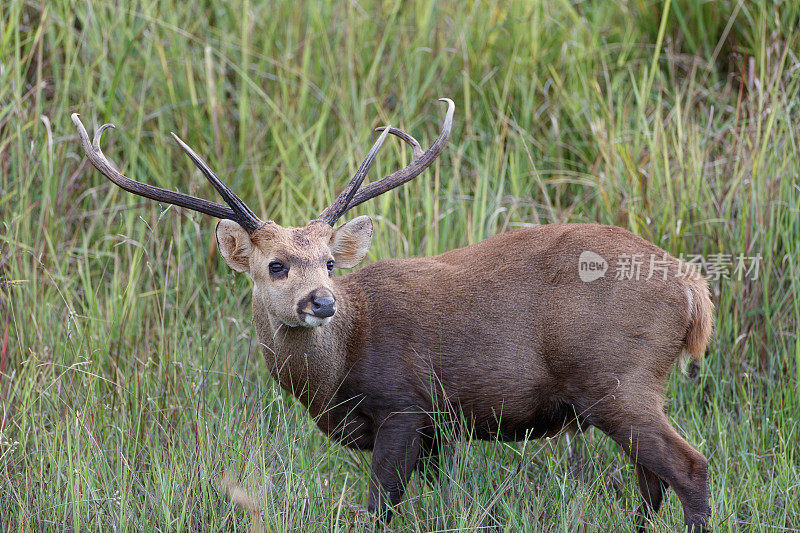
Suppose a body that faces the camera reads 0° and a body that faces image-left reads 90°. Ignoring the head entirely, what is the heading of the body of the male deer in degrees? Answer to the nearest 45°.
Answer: approximately 90°
